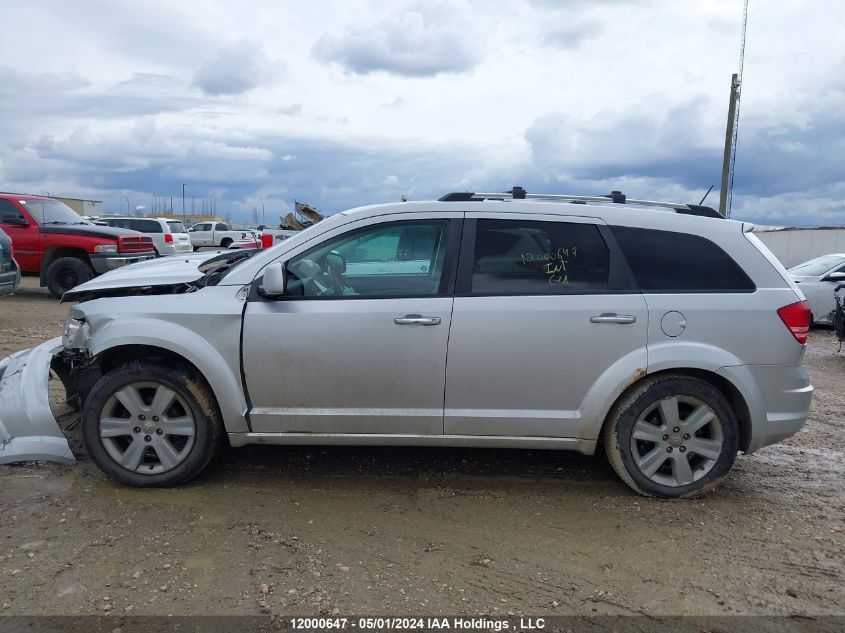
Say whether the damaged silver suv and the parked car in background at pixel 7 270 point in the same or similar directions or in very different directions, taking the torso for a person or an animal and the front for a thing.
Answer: very different directions

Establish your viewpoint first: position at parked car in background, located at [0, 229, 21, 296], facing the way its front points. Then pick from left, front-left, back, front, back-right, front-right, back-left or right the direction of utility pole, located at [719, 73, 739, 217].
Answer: front-left

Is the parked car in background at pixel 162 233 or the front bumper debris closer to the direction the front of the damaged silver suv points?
the front bumper debris

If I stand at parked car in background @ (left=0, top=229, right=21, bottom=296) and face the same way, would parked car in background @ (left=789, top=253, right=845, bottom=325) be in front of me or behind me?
in front

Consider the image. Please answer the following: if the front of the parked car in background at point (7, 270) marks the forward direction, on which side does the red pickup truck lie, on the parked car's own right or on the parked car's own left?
on the parked car's own left

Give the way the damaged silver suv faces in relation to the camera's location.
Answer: facing to the left of the viewer

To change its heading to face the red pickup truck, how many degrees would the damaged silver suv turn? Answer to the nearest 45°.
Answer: approximately 45° to its right

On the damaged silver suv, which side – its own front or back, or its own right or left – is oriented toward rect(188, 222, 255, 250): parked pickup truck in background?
right

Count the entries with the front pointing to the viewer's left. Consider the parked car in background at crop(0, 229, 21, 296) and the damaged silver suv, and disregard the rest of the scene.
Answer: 1

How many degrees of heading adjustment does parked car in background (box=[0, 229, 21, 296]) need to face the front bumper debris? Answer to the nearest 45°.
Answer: approximately 45° to its right

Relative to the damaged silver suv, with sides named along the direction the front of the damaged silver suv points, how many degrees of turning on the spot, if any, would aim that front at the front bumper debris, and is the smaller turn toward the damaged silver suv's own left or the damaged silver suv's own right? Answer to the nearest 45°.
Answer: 0° — it already faces it

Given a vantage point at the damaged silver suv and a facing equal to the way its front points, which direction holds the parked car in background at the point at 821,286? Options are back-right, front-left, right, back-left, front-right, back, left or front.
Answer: back-right
